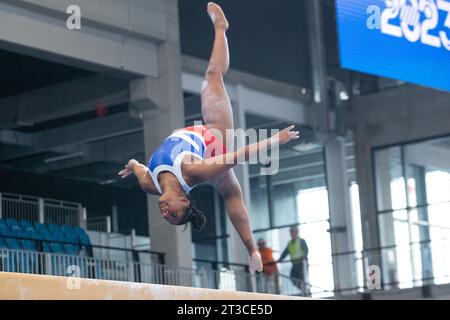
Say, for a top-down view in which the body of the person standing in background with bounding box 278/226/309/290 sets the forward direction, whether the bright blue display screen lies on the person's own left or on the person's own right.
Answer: on the person's own left

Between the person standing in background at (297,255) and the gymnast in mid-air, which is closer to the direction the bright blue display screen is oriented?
the gymnast in mid-air

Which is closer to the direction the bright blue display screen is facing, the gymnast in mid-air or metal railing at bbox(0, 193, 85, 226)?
the gymnast in mid-air

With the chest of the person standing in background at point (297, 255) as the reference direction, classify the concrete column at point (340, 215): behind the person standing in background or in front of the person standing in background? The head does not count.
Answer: behind

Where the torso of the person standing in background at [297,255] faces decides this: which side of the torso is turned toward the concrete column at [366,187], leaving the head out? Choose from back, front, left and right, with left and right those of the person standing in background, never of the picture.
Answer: left

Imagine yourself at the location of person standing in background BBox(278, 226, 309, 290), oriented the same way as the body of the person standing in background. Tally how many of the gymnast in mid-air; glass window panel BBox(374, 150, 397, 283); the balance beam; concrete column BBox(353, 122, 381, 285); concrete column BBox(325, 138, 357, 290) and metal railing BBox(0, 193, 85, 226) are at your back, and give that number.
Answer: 3

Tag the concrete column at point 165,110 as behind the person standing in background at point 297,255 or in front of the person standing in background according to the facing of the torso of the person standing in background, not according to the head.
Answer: in front

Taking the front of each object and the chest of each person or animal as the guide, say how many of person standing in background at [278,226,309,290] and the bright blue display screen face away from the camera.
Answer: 0
